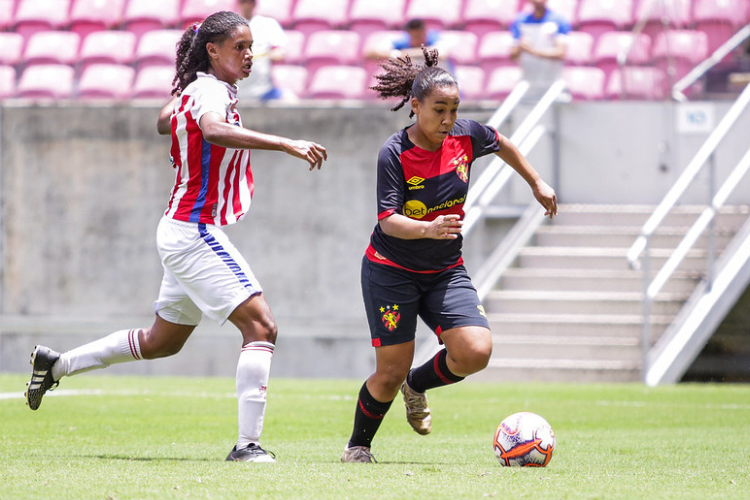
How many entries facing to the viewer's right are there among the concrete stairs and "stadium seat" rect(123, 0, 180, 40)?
0

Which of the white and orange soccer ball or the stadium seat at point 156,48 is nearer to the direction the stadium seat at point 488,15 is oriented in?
the white and orange soccer ball

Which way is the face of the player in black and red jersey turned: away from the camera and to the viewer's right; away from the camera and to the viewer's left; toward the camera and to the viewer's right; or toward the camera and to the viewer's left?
toward the camera and to the viewer's right

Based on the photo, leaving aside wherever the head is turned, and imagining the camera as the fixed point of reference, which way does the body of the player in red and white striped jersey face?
to the viewer's right

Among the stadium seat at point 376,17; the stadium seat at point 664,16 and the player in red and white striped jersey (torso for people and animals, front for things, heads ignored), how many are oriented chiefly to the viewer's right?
1

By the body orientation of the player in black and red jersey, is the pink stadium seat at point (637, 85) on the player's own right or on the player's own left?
on the player's own left

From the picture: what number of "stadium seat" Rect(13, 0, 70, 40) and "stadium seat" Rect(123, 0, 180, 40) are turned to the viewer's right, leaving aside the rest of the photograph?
0

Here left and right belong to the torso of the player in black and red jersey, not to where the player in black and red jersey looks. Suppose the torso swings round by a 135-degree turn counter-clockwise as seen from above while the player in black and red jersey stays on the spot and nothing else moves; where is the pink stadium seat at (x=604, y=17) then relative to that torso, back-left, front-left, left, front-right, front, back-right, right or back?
front

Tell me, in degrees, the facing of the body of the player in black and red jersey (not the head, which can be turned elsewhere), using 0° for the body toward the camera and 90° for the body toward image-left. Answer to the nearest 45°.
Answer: approximately 315°

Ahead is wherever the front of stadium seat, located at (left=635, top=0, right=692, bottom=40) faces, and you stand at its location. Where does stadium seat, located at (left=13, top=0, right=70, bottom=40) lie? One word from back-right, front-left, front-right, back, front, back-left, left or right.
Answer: right

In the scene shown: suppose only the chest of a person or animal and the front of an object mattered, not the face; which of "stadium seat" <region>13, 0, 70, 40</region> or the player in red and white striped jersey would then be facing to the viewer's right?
the player in red and white striped jersey

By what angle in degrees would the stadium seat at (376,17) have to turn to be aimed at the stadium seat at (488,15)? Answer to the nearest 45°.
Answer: approximately 90° to its left

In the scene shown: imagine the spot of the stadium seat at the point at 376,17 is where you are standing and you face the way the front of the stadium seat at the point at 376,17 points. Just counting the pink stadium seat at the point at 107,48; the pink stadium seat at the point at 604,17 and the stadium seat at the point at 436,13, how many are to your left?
2
